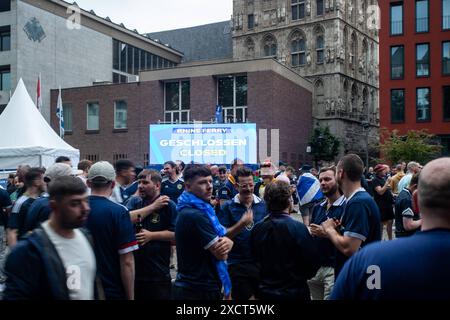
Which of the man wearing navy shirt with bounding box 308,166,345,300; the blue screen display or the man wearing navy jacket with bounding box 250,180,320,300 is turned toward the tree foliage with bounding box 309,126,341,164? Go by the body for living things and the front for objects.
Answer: the man wearing navy jacket with bounding box 250,180,320,300

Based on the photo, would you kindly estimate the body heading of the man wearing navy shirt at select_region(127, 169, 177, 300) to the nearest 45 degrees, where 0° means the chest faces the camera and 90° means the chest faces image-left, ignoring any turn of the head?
approximately 45°

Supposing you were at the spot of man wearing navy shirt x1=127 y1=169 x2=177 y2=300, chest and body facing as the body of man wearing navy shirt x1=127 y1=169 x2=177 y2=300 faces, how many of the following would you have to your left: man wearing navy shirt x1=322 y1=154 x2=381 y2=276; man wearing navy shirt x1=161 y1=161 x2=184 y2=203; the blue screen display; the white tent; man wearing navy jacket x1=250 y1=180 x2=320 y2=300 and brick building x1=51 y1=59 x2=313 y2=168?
2

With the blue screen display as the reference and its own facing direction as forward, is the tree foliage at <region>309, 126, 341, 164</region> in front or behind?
behind

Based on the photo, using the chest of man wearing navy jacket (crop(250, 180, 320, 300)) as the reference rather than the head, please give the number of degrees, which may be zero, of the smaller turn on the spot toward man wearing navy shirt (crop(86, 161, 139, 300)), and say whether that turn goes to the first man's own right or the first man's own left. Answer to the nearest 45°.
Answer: approximately 90° to the first man's own left

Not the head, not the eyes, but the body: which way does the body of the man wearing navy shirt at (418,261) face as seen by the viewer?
away from the camera

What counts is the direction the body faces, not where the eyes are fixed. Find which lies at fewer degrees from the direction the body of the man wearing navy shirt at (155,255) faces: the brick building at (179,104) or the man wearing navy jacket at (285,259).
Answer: the man wearing navy jacket

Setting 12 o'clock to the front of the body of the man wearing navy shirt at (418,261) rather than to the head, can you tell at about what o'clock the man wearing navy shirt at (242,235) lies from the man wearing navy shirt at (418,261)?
the man wearing navy shirt at (242,235) is roughly at 11 o'clock from the man wearing navy shirt at (418,261).
